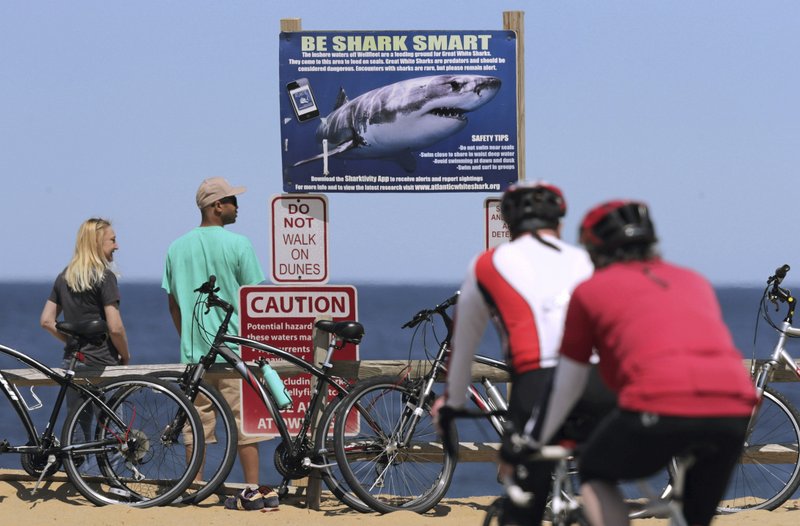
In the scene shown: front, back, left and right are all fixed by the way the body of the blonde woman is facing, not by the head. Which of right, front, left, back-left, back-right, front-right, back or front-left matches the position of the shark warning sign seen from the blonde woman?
front-right

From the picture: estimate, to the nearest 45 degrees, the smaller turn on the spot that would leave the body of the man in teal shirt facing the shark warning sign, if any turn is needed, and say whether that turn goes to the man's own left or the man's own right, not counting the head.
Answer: approximately 45° to the man's own right

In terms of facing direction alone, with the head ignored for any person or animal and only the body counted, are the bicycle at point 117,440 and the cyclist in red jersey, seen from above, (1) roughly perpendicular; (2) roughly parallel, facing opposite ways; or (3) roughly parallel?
roughly perpendicular

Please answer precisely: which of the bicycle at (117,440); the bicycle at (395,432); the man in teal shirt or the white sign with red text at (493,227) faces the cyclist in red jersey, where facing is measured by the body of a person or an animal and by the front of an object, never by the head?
the white sign with red text

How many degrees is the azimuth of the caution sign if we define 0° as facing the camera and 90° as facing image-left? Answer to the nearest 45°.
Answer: approximately 0°

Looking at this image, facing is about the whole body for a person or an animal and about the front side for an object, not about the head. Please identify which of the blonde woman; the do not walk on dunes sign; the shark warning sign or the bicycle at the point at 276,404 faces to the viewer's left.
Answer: the bicycle

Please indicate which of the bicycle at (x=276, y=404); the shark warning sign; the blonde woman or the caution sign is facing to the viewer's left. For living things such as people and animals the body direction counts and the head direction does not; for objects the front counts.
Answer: the bicycle

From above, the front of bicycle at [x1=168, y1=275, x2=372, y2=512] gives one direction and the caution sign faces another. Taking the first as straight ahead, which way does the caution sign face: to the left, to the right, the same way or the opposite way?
to the left

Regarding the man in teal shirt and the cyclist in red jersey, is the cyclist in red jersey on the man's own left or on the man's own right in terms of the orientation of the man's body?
on the man's own right

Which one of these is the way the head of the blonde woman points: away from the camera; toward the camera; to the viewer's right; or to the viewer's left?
to the viewer's right

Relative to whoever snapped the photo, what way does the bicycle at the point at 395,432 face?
facing to the left of the viewer

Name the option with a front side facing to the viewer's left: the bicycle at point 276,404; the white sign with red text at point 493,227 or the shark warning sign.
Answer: the bicycle

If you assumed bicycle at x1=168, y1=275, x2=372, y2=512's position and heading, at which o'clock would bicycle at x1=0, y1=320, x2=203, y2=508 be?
bicycle at x1=0, y1=320, x2=203, y2=508 is roughly at 12 o'clock from bicycle at x1=168, y1=275, x2=372, y2=512.

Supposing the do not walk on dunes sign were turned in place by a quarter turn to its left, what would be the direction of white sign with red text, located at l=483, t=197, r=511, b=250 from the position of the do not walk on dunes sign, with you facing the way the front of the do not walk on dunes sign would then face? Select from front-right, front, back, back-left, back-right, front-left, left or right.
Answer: front
